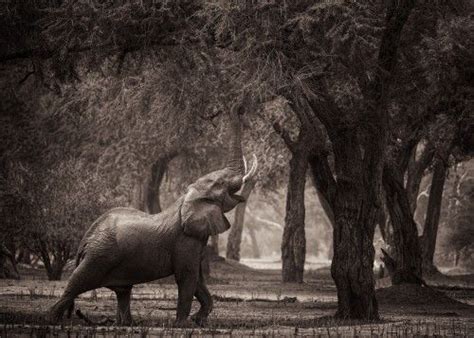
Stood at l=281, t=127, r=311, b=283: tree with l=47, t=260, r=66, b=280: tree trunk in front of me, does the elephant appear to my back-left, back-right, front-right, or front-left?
front-left

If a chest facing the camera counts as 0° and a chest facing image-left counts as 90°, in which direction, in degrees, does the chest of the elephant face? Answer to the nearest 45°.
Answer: approximately 270°

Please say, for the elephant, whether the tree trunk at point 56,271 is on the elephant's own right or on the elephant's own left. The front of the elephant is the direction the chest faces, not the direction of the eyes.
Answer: on the elephant's own left
